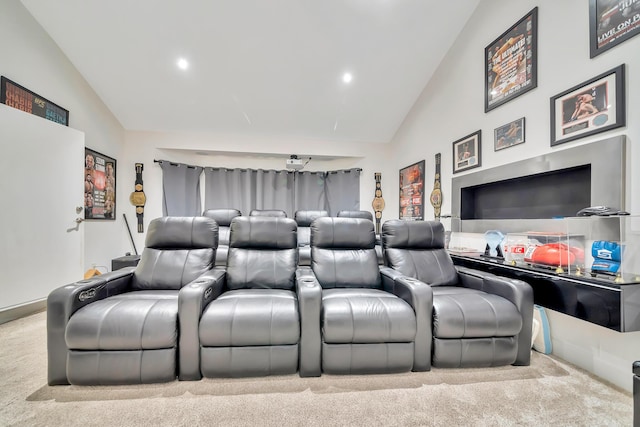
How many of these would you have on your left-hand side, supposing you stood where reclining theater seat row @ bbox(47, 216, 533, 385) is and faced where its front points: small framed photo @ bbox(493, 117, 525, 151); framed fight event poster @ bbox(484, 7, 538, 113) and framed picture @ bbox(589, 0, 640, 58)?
3

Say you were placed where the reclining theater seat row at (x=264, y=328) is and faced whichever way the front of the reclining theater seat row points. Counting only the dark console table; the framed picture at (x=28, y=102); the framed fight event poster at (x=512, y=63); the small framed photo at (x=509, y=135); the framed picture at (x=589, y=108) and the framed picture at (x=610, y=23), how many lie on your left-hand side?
5

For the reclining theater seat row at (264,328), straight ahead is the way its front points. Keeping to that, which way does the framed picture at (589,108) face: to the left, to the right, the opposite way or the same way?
to the right

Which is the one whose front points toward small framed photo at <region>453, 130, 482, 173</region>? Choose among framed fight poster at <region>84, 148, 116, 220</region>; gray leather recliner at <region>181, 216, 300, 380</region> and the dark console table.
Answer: the framed fight poster

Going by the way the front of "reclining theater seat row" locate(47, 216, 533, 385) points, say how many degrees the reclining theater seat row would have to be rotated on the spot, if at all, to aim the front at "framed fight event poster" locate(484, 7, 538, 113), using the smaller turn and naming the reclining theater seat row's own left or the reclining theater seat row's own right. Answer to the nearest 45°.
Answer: approximately 90° to the reclining theater seat row's own left

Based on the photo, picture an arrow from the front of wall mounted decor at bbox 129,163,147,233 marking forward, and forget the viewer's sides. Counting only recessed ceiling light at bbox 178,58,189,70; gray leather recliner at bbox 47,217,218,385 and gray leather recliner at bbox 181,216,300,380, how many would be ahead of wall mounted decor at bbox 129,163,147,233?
3

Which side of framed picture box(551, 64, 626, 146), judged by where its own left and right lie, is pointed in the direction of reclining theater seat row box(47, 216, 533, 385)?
front

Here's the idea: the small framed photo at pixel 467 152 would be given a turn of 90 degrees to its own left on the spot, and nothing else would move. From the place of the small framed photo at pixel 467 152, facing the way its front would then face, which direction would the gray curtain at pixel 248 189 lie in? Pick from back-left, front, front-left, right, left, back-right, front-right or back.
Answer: back-right

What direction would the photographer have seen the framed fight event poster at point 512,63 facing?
facing the viewer and to the left of the viewer

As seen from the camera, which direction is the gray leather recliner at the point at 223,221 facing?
toward the camera

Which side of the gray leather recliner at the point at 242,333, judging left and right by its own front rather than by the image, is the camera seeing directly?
front

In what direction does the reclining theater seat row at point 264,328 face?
toward the camera

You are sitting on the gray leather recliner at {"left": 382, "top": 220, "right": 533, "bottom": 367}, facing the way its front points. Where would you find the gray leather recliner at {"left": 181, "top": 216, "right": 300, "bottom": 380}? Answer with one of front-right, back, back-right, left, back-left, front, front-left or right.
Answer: right

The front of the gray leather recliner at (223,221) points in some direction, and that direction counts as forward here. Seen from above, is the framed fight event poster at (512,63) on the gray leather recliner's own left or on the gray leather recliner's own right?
on the gray leather recliner's own left

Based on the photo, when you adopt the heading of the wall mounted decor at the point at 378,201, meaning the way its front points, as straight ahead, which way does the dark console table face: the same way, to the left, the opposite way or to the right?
to the right

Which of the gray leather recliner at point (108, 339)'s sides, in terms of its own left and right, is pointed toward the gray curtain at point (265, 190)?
back

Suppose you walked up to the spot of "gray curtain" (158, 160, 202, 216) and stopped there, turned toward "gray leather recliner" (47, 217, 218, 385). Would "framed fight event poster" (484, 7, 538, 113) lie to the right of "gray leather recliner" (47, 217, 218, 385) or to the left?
left

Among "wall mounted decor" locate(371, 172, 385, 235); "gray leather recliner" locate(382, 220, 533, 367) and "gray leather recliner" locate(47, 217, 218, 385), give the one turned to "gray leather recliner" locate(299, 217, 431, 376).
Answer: the wall mounted decor

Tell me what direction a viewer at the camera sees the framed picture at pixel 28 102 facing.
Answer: facing the viewer and to the right of the viewer

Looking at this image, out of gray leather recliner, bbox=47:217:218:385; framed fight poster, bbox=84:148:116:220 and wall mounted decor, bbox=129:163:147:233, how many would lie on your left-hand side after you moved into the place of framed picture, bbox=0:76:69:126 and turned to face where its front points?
2
